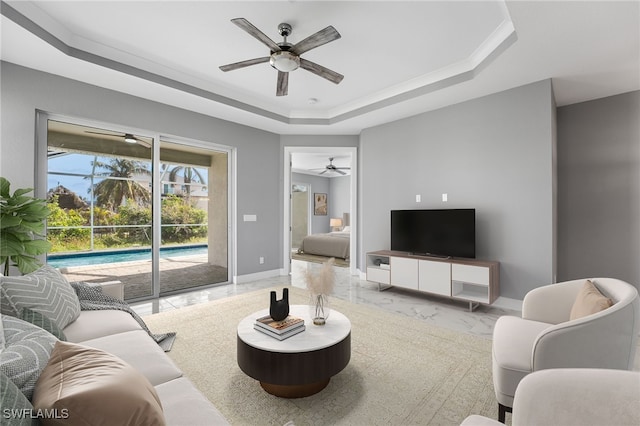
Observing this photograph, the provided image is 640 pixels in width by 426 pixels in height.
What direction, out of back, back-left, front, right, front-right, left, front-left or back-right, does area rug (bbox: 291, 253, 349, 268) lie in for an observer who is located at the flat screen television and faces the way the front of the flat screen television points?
right

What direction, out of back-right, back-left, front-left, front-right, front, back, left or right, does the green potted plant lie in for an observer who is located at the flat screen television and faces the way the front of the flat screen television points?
front

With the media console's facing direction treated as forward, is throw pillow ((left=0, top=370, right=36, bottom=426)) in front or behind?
in front

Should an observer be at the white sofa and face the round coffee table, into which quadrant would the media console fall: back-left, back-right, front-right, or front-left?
front-left

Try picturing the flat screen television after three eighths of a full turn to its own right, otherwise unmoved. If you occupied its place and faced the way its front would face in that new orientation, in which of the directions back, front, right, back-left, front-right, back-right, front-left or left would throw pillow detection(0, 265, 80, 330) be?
back-left

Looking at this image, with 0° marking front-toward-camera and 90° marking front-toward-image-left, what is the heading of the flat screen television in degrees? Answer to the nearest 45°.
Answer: approximately 45°

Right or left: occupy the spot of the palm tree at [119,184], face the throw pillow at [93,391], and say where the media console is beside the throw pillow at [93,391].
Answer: left

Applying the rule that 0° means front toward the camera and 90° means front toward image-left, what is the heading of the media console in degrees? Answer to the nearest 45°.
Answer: approximately 45°

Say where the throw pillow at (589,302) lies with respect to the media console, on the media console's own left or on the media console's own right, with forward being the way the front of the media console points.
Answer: on the media console's own left

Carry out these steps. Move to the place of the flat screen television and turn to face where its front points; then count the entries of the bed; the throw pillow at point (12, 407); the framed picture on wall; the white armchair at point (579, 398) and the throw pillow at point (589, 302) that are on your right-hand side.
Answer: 2

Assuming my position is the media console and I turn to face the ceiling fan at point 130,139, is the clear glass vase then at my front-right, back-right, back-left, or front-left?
front-left

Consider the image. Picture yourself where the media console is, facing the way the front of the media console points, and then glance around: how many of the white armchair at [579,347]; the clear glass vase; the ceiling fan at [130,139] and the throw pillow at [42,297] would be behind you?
0

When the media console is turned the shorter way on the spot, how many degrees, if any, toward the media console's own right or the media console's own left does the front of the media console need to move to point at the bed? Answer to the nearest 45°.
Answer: approximately 90° to the media console's own right

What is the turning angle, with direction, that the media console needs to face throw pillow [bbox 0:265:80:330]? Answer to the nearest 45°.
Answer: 0° — it already faces it

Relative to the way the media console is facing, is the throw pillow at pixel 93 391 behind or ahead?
ahead
